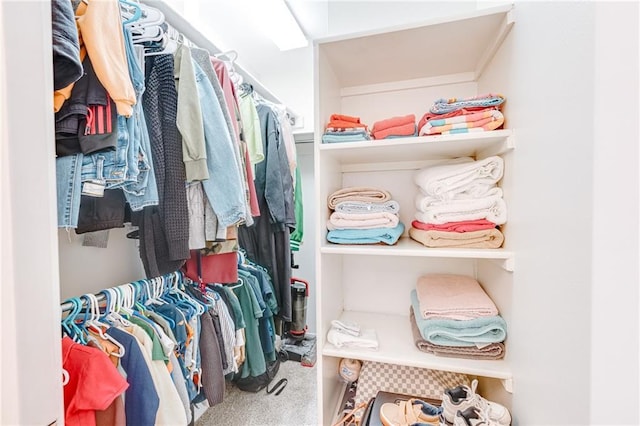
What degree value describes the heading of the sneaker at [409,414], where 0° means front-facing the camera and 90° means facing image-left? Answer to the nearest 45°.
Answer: approximately 90°

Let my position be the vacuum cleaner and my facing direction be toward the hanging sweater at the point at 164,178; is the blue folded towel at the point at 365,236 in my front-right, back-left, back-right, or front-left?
front-left

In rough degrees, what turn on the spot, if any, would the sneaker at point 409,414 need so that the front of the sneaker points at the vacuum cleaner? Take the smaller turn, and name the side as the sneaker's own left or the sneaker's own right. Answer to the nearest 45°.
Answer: approximately 45° to the sneaker's own right

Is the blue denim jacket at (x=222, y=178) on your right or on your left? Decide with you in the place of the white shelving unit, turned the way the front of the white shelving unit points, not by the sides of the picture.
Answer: on your right
